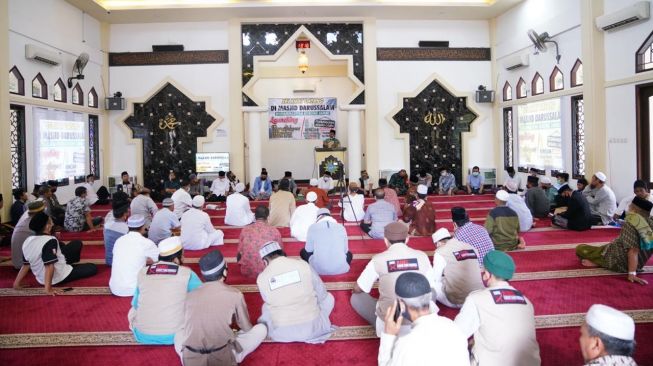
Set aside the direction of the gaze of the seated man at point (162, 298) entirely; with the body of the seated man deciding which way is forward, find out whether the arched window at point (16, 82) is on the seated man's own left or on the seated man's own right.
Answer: on the seated man's own left

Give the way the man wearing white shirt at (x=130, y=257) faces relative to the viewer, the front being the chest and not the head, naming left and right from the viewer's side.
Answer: facing away from the viewer and to the right of the viewer

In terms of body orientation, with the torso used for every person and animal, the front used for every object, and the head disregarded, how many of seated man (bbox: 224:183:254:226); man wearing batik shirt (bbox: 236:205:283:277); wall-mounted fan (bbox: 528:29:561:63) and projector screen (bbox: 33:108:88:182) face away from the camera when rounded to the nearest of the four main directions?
2

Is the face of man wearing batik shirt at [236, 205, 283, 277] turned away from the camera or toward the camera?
away from the camera

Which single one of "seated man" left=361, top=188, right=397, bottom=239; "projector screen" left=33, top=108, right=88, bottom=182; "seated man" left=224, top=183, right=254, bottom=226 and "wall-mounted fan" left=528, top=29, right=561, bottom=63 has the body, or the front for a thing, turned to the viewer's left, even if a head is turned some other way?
the wall-mounted fan

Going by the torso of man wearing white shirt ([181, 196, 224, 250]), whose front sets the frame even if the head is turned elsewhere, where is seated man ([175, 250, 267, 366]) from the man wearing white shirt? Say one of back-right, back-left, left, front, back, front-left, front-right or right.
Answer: back-right

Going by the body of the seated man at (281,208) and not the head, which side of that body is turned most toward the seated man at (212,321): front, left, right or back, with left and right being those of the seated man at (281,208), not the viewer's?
back

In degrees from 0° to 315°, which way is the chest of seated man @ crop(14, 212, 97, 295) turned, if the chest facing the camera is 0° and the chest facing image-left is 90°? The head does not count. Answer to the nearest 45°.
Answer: approximately 225°

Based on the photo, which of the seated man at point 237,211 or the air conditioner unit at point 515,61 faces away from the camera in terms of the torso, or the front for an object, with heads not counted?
the seated man

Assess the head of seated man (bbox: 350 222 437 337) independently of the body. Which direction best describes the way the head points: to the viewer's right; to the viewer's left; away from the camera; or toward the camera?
away from the camera

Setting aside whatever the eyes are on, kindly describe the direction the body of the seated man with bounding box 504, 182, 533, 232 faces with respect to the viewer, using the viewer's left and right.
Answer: facing away from the viewer and to the left of the viewer

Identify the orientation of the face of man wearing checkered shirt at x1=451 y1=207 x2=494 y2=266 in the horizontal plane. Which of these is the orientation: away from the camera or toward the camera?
away from the camera

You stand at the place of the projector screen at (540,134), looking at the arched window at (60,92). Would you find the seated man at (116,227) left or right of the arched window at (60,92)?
left

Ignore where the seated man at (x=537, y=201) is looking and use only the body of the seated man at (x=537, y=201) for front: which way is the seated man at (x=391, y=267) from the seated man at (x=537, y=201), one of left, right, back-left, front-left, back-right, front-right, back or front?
back-left

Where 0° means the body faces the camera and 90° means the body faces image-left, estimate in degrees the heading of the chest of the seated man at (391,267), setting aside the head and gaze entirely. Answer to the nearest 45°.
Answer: approximately 180°

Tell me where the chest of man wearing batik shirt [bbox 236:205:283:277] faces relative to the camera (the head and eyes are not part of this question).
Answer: away from the camera
